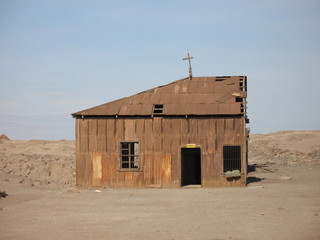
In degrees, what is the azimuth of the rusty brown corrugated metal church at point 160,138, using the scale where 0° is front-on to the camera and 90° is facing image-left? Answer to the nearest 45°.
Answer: approximately 0°
